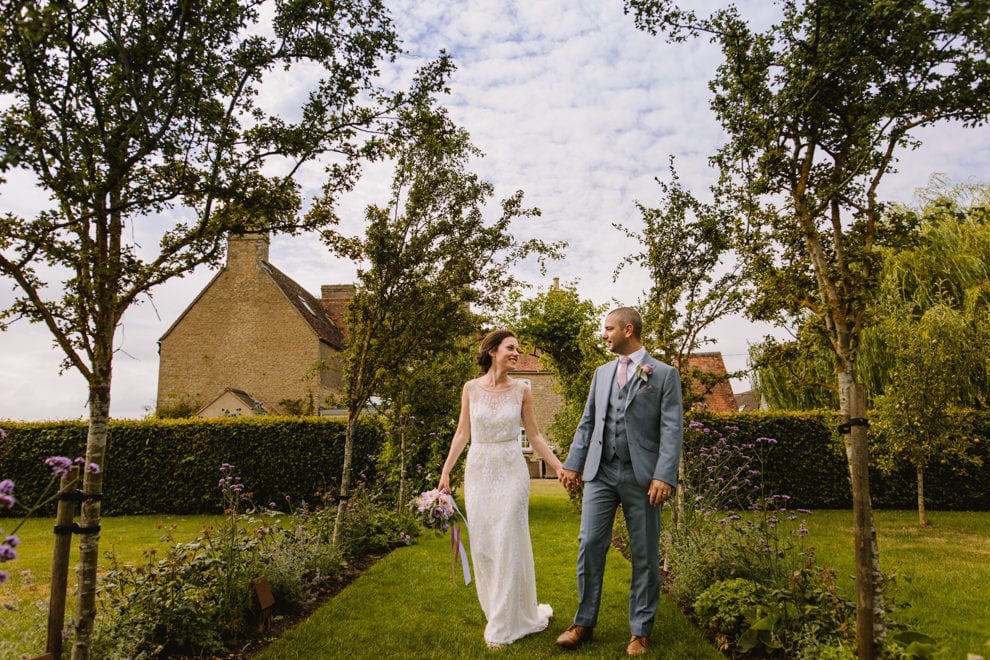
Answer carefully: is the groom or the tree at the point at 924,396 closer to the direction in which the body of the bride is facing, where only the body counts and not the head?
the groom

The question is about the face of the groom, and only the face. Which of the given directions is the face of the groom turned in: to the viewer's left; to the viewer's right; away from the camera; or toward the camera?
to the viewer's left

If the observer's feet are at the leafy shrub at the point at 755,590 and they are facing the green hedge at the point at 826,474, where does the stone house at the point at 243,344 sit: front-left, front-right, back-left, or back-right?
front-left

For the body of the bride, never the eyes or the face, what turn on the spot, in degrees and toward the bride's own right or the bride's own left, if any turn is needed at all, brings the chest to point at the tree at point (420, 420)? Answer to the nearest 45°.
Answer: approximately 180°

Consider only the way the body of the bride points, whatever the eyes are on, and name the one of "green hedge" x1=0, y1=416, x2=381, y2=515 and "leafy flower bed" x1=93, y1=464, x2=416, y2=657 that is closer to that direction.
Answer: the leafy flower bed

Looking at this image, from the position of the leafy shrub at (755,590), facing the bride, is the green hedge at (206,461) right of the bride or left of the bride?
right

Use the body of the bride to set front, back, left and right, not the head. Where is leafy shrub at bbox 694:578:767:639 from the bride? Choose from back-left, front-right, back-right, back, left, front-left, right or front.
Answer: left

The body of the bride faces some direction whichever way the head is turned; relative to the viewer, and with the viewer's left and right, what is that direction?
facing the viewer

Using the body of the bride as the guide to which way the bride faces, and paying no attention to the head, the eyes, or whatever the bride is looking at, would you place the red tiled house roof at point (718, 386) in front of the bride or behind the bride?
behind

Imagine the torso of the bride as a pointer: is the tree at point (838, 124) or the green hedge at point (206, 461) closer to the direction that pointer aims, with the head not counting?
the tree

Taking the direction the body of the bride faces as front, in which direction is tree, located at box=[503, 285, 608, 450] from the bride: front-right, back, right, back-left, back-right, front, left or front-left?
back

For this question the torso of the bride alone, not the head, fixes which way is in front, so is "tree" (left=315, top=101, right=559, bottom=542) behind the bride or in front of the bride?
behind
